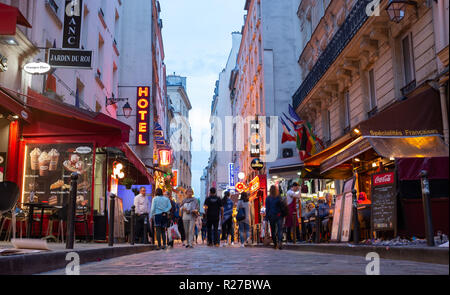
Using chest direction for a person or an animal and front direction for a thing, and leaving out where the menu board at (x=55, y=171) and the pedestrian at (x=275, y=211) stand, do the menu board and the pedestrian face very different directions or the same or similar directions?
very different directions

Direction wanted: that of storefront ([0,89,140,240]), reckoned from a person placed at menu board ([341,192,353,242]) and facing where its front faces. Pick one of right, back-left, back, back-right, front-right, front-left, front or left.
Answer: front-right

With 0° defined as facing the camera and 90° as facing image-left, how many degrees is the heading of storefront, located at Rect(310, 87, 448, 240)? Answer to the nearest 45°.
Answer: approximately 45°

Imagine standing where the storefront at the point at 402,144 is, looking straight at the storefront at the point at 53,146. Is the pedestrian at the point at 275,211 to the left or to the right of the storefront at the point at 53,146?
right
